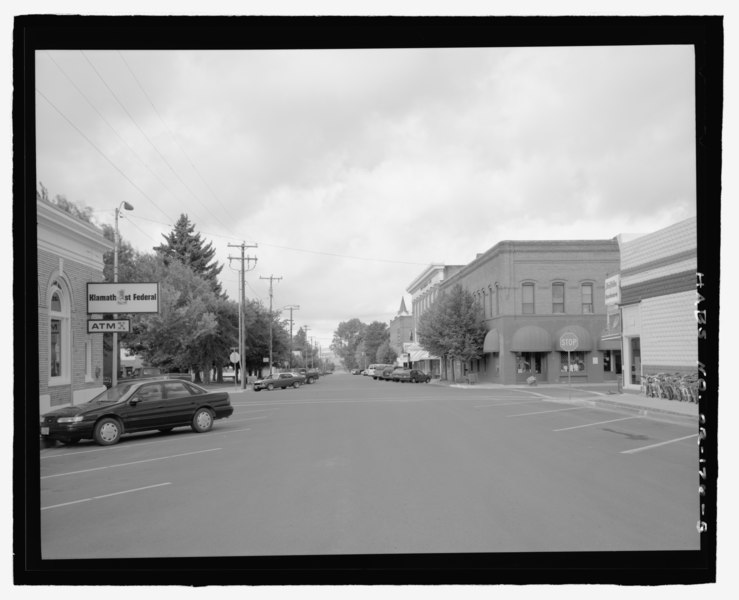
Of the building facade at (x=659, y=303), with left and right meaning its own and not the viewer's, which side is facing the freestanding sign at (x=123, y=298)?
front

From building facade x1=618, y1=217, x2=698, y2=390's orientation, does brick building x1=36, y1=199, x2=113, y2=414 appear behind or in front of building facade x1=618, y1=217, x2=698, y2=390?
in front

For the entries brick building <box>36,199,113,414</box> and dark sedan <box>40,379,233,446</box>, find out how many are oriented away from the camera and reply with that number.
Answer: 0

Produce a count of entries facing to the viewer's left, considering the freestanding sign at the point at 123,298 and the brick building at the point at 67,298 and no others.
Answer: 0

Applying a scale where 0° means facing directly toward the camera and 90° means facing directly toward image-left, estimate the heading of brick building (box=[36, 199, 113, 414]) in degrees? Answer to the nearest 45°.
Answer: approximately 315°

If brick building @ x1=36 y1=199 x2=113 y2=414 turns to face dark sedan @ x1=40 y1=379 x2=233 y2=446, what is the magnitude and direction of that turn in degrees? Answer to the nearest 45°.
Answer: approximately 45° to its right

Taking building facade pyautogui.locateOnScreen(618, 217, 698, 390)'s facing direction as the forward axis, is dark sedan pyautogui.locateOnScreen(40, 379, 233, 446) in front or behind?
in front
